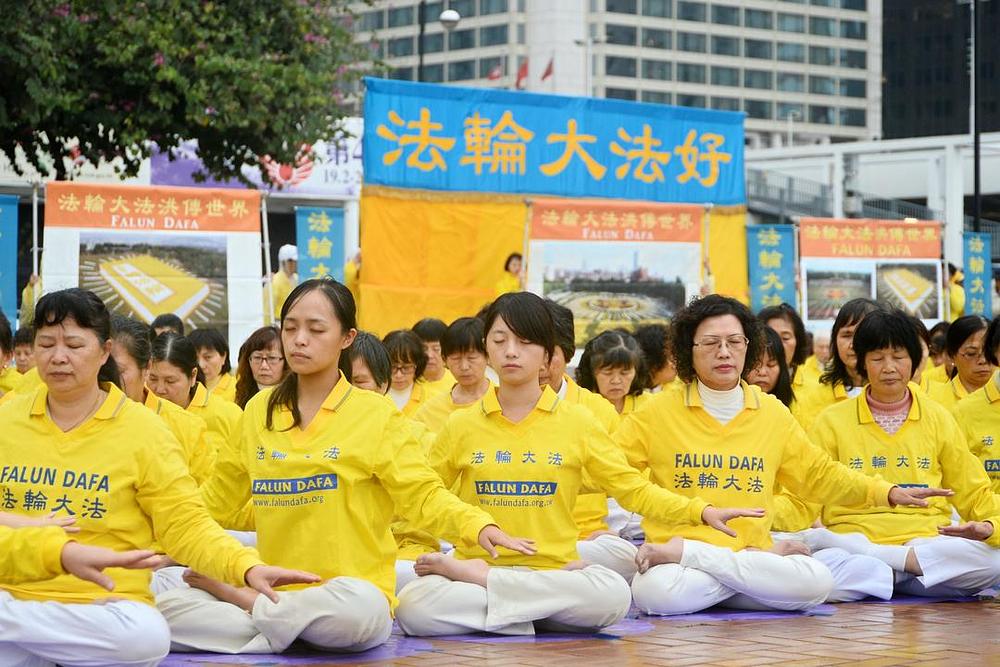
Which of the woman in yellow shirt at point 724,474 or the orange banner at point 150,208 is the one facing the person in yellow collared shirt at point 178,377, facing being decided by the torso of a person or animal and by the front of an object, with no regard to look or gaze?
the orange banner

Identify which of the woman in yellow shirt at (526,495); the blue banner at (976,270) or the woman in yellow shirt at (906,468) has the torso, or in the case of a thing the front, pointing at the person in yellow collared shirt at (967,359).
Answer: the blue banner

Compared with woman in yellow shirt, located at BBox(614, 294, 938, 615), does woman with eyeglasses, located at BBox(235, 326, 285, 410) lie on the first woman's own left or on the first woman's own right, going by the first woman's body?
on the first woman's own right

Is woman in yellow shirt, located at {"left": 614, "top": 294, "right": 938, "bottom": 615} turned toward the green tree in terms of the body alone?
no

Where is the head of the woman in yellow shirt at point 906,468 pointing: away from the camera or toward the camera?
toward the camera

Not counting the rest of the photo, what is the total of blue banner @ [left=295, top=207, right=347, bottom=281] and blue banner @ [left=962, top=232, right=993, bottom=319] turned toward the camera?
2

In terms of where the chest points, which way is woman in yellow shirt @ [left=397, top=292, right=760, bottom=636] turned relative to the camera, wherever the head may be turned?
toward the camera

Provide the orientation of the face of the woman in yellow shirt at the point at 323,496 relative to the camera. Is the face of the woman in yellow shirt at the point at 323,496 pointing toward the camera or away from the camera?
toward the camera

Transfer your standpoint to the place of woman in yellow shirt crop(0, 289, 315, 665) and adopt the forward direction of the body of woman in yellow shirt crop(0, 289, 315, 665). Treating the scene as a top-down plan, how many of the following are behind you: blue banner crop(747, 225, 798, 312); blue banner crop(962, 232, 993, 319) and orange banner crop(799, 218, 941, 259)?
3

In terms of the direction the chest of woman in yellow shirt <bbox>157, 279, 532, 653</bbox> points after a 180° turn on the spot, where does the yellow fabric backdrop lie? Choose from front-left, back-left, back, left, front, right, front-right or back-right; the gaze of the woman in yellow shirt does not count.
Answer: front-left

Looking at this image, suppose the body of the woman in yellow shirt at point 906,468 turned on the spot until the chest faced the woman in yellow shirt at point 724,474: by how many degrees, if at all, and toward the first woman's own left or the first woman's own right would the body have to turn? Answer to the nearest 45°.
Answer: approximately 45° to the first woman's own right

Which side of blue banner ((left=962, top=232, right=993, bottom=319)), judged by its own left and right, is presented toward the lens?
front

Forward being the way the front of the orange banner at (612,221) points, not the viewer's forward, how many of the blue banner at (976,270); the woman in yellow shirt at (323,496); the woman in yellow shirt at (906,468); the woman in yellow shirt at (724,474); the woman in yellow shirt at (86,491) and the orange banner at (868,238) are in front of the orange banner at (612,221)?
4

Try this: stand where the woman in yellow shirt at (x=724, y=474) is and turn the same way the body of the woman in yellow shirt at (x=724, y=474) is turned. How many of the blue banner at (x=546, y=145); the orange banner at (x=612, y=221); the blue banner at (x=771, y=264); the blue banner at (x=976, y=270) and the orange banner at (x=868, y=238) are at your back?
5

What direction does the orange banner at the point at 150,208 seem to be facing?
toward the camera

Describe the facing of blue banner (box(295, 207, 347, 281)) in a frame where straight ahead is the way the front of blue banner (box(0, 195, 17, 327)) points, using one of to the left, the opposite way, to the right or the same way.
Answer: the same way

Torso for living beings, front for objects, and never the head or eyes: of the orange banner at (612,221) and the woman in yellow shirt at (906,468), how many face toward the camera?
2

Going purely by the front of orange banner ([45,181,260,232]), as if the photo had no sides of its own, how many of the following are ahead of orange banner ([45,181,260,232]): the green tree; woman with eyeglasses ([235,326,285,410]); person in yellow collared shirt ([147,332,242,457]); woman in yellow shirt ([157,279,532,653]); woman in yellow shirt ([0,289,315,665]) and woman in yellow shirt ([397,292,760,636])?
5

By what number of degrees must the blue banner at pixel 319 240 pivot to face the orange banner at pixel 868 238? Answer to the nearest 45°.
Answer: approximately 90° to its left

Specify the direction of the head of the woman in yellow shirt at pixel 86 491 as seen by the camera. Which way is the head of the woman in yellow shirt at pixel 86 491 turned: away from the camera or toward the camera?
toward the camera
